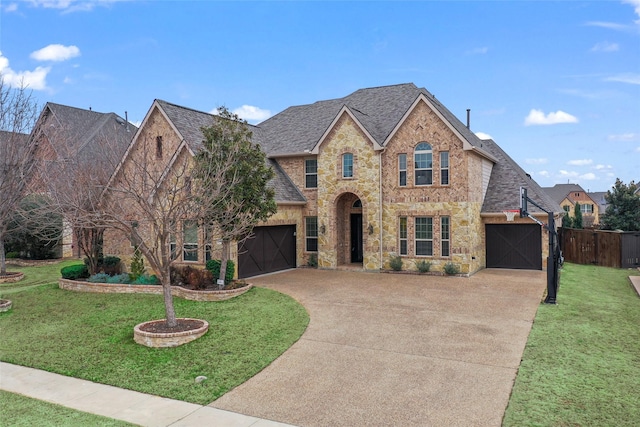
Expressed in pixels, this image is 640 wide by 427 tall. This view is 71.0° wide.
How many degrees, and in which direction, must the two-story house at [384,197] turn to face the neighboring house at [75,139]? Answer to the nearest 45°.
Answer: approximately 90° to its right

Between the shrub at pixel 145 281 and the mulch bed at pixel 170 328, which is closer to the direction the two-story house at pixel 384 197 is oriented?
the mulch bed

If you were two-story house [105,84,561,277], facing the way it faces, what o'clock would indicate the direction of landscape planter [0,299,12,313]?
The landscape planter is roughly at 2 o'clock from the two-story house.

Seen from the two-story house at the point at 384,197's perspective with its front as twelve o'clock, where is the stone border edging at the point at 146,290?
The stone border edging is roughly at 2 o'clock from the two-story house.

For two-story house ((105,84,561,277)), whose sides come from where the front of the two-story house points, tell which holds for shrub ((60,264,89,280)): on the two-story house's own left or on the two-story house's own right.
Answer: on the two-story house's own right

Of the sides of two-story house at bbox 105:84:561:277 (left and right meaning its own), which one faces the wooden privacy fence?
left

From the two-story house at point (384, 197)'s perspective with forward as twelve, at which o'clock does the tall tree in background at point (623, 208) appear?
The tall tree in background is roughly at 8 o'clock from the two-story house.

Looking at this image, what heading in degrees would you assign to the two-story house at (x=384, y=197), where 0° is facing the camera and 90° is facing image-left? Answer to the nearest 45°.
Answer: approximately 0°

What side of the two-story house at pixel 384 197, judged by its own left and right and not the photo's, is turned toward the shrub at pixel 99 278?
right
